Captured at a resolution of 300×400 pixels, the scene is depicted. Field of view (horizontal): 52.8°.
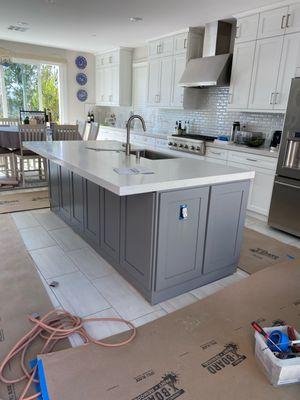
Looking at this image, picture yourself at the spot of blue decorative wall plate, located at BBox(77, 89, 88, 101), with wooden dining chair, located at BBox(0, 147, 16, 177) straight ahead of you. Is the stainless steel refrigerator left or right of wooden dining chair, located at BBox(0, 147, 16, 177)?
left

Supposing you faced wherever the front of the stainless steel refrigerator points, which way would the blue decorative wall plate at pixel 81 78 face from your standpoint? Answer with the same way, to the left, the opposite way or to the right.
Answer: to the left

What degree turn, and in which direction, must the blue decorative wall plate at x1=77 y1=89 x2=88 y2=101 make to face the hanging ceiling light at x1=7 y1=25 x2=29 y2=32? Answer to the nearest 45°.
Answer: approximately 45° to its right

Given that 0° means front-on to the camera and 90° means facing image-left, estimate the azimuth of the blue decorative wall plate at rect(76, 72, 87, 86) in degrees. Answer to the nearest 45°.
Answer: approximately 0°

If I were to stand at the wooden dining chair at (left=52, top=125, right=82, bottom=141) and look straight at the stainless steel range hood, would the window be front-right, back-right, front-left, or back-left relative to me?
back-left

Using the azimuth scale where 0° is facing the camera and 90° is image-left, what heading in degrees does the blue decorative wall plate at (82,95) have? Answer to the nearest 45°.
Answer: approximately 0°

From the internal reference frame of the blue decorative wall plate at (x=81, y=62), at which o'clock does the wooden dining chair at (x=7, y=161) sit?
The wooden dining chair is roughly at 1 o'clock from the blue decorative wall plate.

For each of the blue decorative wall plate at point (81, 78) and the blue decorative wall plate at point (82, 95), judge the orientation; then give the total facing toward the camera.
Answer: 2

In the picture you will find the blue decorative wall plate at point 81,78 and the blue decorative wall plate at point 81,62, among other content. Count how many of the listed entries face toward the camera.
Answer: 2

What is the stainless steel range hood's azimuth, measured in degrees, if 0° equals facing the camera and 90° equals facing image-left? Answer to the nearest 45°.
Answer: approximately 45°

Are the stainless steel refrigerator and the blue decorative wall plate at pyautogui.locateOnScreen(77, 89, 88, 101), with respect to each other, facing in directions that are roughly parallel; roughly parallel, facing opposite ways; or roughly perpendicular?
roughly perpendicular
